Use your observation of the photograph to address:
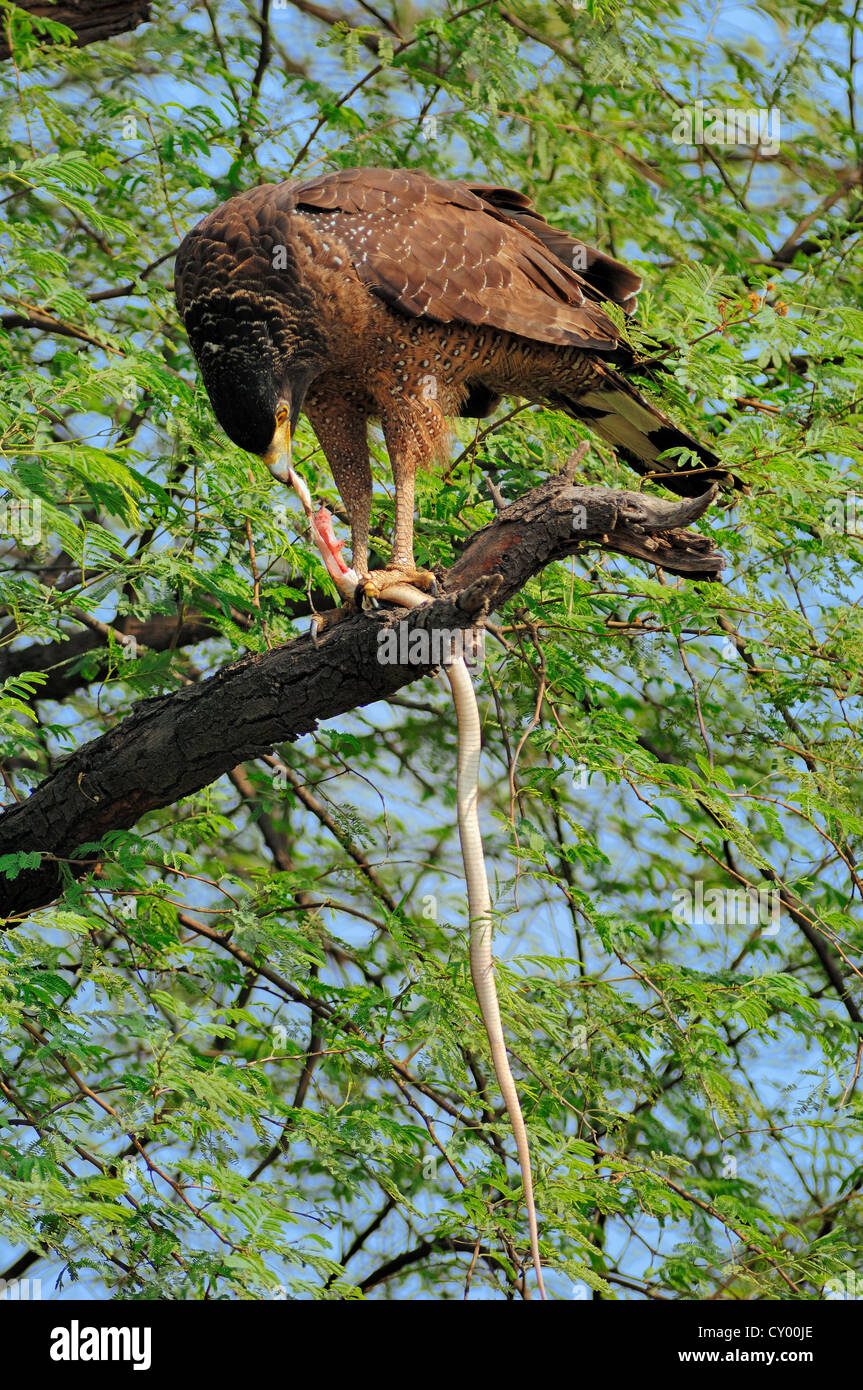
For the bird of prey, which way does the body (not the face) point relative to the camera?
to the viewer's left
